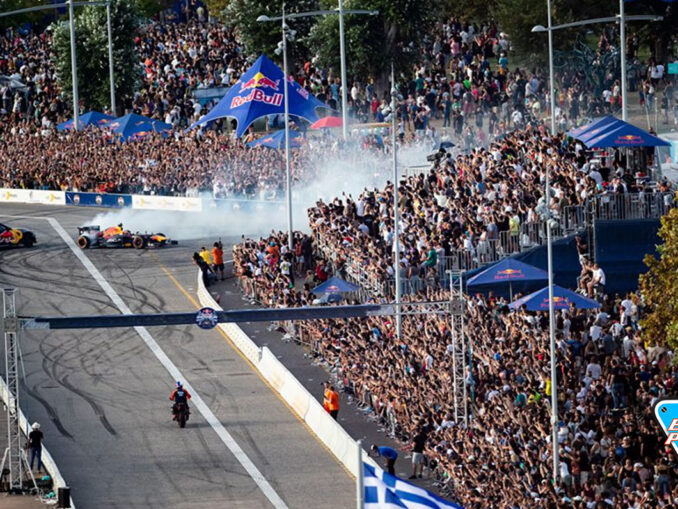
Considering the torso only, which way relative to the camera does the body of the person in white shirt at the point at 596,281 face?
to the viewer's left

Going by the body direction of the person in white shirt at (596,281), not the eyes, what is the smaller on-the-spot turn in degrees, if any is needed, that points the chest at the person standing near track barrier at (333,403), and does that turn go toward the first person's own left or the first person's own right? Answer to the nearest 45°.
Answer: approximately 45° to the first person's own left

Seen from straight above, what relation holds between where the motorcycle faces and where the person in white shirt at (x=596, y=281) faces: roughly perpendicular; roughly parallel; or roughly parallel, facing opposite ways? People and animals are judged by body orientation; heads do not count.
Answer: roughly perpendicular

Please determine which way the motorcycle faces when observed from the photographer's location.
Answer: facing away from the viewer
